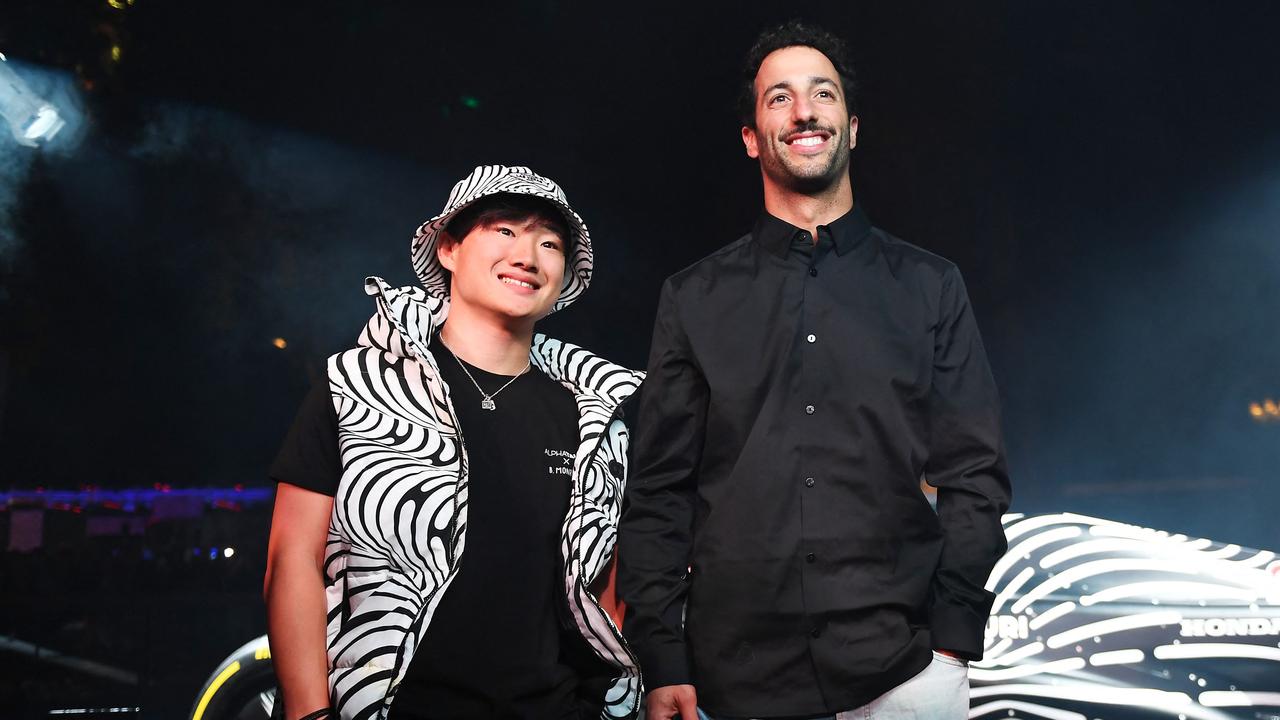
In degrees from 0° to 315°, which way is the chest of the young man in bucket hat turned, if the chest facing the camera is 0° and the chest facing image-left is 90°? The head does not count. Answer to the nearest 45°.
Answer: approximately 315°

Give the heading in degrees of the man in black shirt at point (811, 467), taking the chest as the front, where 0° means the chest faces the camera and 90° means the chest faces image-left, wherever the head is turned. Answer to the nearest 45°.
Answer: approximately 0°

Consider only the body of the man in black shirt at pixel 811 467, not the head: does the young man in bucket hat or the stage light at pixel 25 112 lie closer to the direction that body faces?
the young man in bucket hat

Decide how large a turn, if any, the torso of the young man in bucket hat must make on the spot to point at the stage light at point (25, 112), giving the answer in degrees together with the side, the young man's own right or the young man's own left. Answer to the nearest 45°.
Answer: approximately 180°

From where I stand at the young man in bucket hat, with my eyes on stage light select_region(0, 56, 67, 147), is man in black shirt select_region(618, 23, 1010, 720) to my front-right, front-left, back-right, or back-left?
back-right

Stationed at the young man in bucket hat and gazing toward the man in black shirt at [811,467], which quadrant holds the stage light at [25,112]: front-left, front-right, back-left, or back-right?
back-left

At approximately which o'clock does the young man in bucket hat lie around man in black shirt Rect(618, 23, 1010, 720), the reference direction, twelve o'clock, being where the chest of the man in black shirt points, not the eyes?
The young man in bucket hat is roughly at 3 o'clock from the man in black shirt.
